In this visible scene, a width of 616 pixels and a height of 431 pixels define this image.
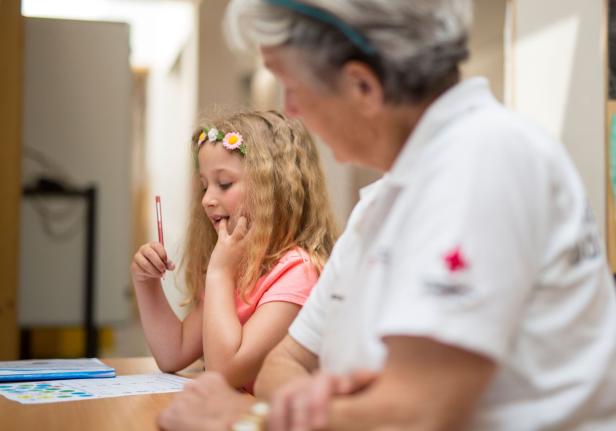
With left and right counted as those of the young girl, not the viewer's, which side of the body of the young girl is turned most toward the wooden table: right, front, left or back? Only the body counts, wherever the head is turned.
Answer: front

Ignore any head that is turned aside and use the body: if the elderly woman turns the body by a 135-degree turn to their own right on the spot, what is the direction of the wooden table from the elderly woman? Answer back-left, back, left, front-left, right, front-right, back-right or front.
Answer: left

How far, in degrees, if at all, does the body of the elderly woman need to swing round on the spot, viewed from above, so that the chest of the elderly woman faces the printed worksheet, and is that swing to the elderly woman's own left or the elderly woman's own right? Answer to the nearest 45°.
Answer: approximately 45° to the elderly woman's own right

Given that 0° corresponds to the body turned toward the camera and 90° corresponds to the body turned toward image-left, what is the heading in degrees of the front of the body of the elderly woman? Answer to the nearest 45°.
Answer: approximately 90°

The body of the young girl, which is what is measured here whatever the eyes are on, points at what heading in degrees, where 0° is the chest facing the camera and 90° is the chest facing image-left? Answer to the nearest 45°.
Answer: approximately 45°

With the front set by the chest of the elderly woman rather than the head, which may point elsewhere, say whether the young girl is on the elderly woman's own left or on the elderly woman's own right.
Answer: on the elderly woman's own right

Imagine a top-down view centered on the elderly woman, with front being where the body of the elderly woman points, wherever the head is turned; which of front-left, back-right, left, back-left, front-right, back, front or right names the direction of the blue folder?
front-right

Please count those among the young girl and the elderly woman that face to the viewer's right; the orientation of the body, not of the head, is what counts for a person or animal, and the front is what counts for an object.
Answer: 0

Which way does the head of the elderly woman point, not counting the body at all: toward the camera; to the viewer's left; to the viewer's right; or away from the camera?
to the viewer's left
